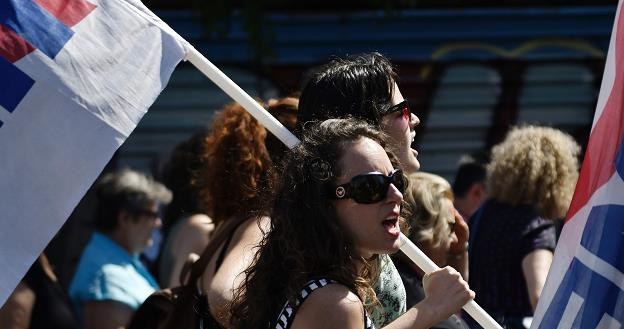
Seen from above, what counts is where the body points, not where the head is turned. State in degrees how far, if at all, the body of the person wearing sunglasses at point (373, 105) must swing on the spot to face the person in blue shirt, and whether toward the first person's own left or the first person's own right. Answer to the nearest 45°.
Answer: approximately 135° to the first person's own left

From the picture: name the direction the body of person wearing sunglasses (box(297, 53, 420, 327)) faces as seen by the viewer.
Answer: to the viewer's right

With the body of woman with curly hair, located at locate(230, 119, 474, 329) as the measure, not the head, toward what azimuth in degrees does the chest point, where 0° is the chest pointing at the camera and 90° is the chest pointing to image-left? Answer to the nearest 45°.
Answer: approximately 270°

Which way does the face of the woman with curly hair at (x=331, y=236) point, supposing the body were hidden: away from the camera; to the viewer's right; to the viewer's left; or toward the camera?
to the viewer's right

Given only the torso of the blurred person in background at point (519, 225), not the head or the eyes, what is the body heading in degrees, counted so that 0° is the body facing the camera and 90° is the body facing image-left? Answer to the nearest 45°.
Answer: approximately 225°

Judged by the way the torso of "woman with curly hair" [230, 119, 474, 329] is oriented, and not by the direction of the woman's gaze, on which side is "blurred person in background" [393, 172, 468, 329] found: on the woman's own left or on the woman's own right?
on the woman's own left

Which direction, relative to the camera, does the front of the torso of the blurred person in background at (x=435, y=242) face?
to the viewer's right

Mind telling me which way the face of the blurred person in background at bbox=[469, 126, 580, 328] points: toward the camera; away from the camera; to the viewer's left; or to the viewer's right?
away from the camera

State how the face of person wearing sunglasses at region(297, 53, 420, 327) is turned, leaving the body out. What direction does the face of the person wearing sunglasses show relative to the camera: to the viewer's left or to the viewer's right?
to the viewer's right

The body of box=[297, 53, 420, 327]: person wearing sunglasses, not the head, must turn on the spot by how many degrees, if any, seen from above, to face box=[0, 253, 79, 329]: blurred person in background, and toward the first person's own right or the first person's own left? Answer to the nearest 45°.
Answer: approximately 135° to the first person's own left
